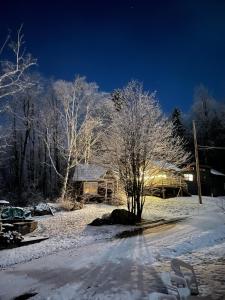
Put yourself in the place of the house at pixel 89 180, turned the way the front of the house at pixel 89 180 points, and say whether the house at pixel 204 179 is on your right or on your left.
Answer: on your left

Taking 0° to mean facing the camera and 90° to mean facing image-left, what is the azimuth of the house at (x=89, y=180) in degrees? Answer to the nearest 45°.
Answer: approximately 0°

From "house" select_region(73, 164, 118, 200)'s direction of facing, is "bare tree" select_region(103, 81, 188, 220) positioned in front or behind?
in front

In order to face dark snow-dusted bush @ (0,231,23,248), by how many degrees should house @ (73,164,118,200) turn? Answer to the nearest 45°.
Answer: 0° — it already faces it

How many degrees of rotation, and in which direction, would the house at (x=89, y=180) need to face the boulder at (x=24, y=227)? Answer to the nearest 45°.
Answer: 0° — it already faces it
